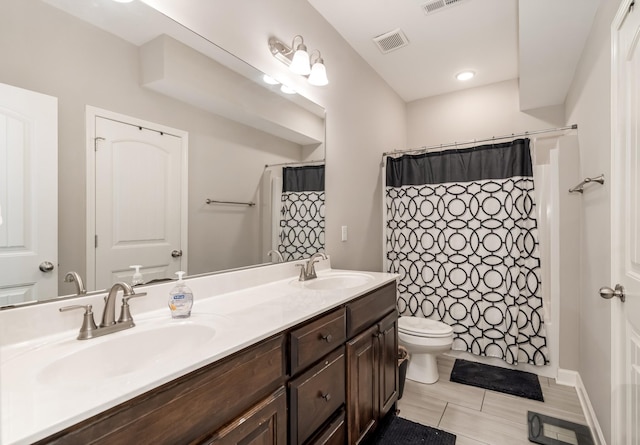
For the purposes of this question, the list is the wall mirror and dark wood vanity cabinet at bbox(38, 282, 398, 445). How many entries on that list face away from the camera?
0

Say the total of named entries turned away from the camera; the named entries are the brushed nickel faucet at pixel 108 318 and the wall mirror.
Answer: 0

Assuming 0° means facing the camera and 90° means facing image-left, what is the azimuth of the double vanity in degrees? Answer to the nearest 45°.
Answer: approximately 315°

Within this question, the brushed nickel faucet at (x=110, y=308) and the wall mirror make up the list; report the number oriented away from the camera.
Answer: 0

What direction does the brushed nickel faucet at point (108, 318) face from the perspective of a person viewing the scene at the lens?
facing the viewer and to the right of the viewer

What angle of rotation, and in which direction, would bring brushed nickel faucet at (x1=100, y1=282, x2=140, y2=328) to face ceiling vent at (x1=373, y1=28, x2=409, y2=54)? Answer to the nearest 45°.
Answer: approximately 45° to its left
